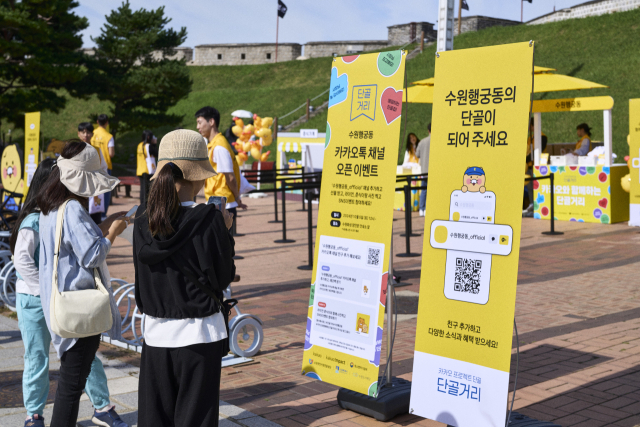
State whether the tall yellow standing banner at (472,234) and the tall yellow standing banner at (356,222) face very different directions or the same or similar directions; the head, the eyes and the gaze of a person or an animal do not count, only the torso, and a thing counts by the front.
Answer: same or similar directions

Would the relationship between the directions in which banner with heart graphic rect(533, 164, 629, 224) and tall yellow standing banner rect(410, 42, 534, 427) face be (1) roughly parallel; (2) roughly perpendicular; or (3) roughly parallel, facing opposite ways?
roughly parallel

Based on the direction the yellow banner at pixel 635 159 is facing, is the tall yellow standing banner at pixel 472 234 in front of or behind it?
in front

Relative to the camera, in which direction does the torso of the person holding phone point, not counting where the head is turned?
to the viewer's right

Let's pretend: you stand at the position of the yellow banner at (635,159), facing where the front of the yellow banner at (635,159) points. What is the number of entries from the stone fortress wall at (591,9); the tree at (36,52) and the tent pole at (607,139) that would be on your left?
0

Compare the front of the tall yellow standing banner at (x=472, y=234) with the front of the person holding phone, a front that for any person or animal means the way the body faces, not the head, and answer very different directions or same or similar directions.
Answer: very different directions

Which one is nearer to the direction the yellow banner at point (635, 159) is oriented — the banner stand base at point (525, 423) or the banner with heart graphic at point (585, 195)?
the banner stand base

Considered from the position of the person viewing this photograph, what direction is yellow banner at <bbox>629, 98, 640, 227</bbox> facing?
facing the viewer and to the left of the viewer

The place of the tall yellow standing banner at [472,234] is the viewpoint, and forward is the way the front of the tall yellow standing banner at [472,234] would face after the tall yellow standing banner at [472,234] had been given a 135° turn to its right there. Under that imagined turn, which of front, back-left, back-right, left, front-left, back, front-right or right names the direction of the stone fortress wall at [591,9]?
front

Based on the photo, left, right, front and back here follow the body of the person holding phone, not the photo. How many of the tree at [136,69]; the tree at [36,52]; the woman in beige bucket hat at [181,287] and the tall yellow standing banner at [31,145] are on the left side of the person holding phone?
3

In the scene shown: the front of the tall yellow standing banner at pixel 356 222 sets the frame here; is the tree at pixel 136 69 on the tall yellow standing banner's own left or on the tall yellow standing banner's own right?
on the tall yellow standing banner's own right

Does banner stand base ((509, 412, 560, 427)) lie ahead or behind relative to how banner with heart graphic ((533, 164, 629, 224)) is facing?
ahead

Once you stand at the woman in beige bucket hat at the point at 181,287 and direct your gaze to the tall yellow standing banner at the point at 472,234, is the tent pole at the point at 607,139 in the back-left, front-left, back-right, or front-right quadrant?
front-left

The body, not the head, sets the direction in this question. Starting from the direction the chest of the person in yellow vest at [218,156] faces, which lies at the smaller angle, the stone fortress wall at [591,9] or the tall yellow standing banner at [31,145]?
the tall yellow standing banner
